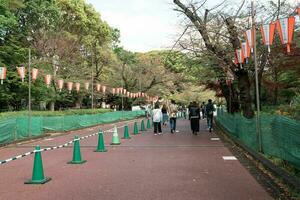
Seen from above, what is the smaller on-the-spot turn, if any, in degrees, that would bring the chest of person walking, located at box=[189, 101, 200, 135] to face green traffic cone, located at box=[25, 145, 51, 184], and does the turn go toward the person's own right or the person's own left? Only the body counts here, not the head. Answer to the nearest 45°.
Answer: approximately 180°

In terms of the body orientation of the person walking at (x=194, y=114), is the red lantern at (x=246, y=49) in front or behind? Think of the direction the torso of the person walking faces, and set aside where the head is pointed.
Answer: behind

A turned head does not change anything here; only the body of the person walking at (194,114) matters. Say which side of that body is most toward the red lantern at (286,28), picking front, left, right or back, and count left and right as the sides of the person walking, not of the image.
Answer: back

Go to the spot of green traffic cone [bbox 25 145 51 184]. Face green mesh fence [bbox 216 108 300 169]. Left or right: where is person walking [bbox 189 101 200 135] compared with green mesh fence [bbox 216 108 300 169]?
left

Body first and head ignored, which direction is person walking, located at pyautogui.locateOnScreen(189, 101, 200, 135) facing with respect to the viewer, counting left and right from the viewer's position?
facing away from the viewer

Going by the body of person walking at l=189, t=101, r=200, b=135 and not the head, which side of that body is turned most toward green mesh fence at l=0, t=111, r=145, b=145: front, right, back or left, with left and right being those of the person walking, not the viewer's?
left
